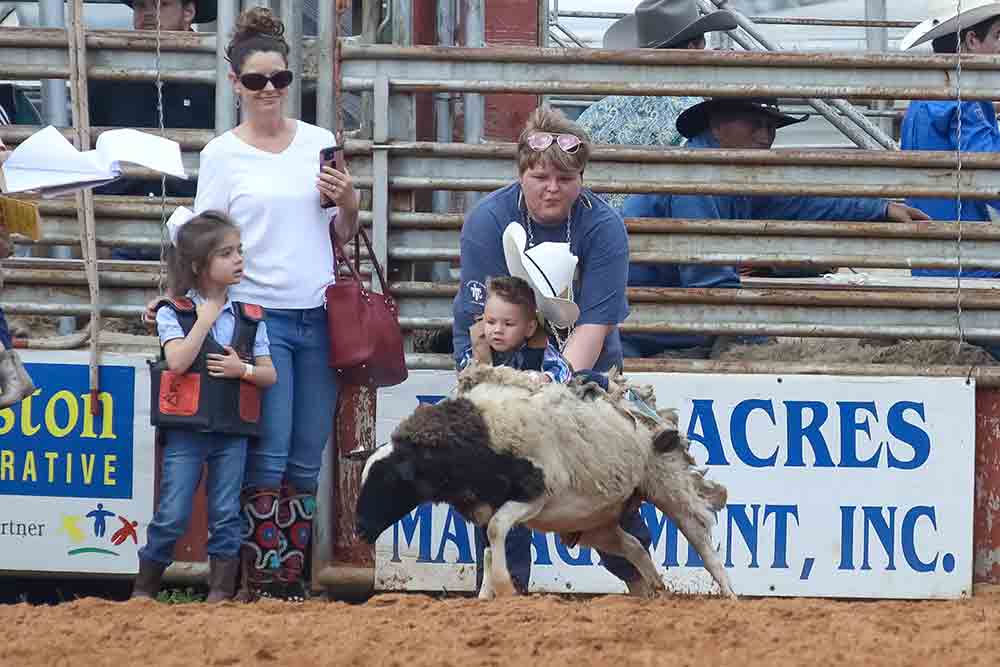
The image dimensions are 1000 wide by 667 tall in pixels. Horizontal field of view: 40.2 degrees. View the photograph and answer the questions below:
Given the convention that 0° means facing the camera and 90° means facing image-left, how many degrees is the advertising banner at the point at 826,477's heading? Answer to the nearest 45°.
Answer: approximately 0°

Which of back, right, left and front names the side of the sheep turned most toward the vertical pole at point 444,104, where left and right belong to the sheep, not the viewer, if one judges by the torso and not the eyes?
right

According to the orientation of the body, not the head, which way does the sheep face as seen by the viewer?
to the viewer's left

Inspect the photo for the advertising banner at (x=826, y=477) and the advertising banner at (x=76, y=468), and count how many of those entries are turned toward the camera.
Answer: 2

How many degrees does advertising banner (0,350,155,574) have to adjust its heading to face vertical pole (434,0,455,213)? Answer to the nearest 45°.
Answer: approximately 135° to its left

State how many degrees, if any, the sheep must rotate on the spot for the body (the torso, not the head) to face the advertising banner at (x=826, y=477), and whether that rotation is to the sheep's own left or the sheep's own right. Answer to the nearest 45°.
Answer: approximately 135° to the sheep's own right

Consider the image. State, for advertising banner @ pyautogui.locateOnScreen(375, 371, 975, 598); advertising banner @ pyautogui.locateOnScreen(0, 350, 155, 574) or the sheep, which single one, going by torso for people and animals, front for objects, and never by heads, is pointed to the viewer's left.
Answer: the sheep
